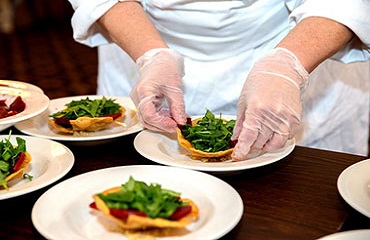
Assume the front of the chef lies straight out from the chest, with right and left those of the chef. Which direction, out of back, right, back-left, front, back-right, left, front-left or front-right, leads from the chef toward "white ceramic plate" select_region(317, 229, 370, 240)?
front

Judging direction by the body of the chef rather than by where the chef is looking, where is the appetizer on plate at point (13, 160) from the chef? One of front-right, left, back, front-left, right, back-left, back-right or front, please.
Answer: front-right

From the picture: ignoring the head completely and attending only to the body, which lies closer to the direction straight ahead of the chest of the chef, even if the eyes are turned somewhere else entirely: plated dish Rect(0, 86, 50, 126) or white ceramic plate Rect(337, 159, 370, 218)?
the white ceramic plate

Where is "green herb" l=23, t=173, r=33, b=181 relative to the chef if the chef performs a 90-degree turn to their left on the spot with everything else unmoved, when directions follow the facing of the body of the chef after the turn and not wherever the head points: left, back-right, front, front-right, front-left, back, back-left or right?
back-right

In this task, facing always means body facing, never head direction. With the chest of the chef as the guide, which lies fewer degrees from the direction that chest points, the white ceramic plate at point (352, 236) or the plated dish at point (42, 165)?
the white ceramic plate

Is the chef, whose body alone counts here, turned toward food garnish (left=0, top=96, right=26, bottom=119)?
no

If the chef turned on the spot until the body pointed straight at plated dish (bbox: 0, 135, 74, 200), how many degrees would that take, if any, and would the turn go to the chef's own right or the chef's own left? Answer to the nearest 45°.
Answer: approximately 45° to the chef's own right

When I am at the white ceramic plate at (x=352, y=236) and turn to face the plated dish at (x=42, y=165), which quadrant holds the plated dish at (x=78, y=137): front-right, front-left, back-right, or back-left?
front-right

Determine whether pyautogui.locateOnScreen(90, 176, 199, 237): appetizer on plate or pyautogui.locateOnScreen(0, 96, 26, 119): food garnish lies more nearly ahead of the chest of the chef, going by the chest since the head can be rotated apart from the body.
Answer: the appetizer on plate

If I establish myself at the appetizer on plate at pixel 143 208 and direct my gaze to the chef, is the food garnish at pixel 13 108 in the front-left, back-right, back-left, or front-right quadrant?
front-left

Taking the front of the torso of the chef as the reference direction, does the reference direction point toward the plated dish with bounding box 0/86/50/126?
no

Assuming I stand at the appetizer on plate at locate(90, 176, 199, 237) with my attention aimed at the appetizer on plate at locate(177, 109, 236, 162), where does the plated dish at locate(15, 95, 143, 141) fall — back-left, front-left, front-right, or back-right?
front-left

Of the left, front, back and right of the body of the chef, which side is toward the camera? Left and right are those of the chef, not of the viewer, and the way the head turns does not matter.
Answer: front

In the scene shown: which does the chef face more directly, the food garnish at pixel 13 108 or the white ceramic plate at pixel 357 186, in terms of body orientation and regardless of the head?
the white ceramic plate

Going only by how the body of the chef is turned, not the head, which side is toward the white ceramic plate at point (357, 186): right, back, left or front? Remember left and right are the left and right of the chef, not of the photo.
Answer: front
